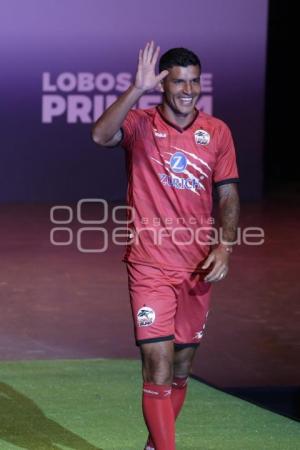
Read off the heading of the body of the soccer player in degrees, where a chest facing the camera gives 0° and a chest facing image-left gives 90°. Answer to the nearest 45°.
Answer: approximately 0°
